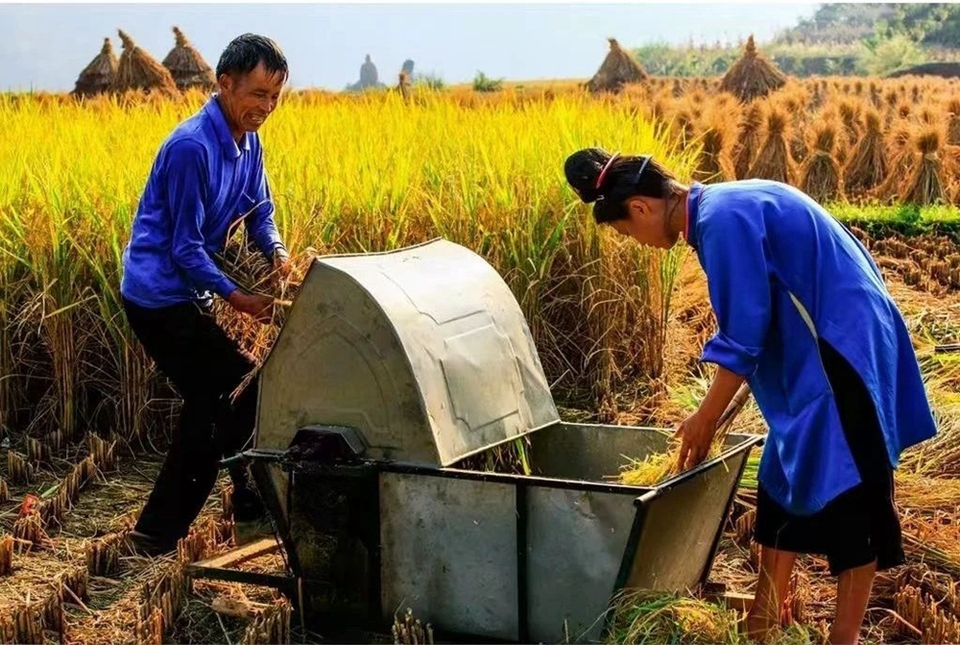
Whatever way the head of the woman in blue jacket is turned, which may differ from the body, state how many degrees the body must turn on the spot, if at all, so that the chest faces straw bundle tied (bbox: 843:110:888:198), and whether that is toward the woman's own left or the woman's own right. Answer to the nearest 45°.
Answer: approximately 90° to the woman's own right

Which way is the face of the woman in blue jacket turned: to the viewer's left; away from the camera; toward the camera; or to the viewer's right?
to the viewer's left

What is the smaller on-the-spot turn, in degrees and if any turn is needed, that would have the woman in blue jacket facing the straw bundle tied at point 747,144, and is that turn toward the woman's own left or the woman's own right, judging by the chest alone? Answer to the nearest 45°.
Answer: approximately 90° to the woman's own right

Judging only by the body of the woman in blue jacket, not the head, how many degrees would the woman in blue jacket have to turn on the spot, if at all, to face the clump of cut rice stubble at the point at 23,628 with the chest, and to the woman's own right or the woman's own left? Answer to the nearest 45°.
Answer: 0° — they already face it

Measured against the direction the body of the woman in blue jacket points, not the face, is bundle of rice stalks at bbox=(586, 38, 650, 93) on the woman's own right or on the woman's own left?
on the woman's own right

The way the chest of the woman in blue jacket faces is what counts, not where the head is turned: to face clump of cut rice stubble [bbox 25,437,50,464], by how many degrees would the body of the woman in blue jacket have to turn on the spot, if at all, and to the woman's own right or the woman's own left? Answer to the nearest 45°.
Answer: approximately 45° to the woman's own right

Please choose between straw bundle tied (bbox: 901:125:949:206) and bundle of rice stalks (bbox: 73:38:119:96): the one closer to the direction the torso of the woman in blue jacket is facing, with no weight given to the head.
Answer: the bundle of rice stalks

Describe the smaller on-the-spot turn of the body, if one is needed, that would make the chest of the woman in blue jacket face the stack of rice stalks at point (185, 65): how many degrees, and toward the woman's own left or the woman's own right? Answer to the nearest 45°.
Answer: approximately 45° to the woman's own right

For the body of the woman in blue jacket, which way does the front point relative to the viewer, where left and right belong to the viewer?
facing to the left of the viewer

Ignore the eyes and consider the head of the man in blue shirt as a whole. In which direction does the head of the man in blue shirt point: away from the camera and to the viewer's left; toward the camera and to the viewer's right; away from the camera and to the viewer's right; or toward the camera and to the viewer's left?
toward the camera and to the viewer's right

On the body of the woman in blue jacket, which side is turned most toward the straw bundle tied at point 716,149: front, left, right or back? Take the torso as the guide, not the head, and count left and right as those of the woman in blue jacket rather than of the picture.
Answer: right

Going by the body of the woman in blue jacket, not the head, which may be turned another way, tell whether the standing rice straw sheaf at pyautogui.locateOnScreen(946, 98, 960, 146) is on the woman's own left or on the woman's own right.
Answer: on the woman's own right

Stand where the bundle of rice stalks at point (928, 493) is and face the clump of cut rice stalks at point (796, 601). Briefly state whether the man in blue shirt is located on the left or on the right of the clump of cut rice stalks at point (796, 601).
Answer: right
